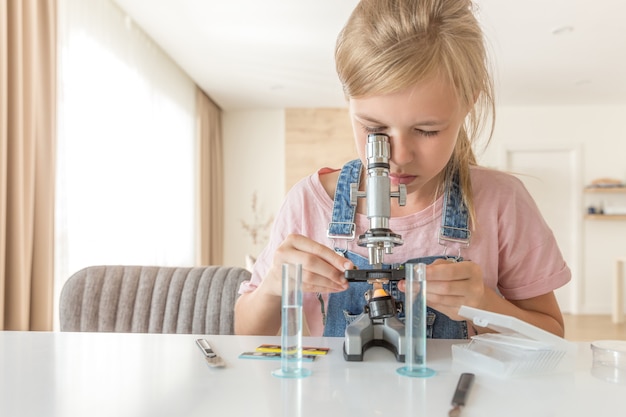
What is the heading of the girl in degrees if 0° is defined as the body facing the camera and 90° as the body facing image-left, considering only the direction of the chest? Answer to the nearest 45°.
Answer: approximately 0°

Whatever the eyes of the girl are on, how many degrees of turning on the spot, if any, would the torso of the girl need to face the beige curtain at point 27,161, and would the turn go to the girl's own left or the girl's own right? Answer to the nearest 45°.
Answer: approximately 135° to the girl's own right

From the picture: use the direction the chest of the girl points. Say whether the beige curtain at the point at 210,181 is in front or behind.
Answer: behind

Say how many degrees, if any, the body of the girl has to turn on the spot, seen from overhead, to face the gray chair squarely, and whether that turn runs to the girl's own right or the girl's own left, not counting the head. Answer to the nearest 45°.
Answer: approximately 135° to the girl's own right

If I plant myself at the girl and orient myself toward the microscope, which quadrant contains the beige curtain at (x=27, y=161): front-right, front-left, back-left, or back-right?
back-right
